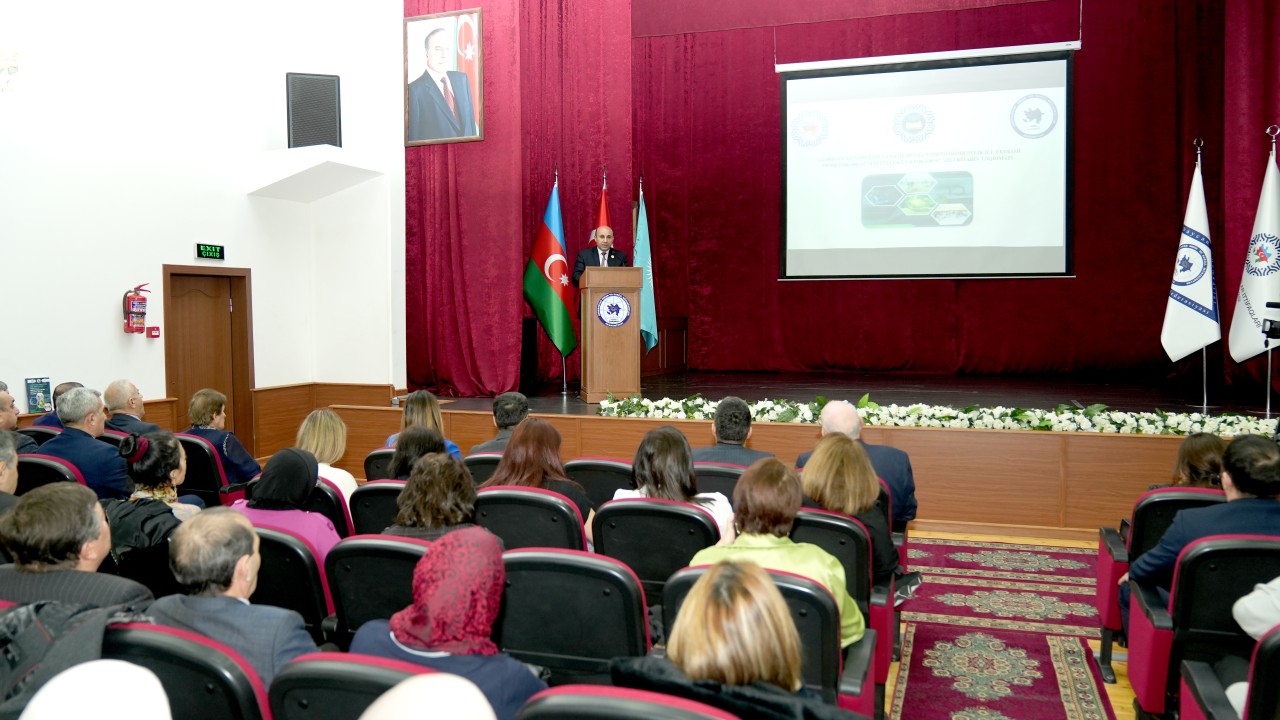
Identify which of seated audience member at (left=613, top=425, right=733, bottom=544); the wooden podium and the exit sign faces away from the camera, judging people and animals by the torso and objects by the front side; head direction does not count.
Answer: the seated audience member

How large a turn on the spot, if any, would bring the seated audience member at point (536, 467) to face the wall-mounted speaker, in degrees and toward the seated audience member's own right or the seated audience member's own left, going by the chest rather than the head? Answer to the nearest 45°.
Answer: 0° — they already face it

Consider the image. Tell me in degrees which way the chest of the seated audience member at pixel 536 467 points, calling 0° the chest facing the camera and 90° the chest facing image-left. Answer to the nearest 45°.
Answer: approximately 180°

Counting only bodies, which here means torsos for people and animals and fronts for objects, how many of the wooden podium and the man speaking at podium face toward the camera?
2

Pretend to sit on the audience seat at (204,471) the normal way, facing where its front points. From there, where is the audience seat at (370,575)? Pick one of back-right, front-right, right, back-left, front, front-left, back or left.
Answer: back-right

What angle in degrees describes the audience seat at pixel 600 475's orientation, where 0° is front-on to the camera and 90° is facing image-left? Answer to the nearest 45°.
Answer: approximately 180°

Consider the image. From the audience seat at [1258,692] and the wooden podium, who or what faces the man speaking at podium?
the audience seat

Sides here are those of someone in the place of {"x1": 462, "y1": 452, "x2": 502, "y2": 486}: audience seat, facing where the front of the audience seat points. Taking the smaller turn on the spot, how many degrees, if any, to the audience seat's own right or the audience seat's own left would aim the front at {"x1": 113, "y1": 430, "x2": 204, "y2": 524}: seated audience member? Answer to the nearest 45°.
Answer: approximately 135° to the audience seat's own left

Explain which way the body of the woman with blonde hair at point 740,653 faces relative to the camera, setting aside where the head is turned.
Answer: away from the camera

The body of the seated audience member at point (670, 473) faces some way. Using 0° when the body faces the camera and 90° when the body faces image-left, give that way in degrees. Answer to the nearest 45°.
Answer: approximately 180°

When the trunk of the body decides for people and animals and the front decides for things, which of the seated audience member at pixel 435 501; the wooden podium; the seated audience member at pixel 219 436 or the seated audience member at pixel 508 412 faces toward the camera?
the wooden podium

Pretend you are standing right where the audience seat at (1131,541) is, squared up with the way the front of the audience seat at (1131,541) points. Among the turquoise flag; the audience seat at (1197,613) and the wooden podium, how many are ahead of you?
2

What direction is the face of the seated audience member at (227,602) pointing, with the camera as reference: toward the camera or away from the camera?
away from the camera

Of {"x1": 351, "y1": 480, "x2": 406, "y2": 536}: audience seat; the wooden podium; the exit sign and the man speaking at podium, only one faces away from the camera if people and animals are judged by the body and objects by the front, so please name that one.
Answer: the audience seat

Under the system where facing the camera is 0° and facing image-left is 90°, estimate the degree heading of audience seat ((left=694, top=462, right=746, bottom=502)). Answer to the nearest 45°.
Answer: approximately 180°

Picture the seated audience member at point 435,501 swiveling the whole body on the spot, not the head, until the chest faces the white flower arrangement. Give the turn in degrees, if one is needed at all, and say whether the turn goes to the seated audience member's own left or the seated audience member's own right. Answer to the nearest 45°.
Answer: approximately 45° to the seated audience member's own right

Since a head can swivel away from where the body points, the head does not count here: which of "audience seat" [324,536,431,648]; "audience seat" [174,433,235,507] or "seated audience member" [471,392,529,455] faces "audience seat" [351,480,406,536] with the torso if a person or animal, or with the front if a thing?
"audience seat" [324,536,431,648]
